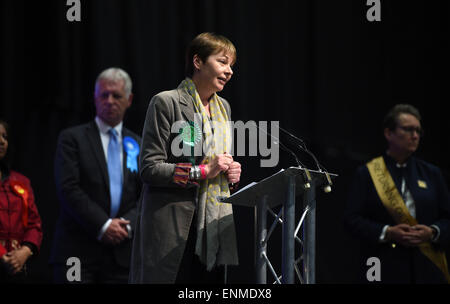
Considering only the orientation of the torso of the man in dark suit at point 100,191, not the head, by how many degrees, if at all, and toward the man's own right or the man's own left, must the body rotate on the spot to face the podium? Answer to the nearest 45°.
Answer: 0° — they already face it

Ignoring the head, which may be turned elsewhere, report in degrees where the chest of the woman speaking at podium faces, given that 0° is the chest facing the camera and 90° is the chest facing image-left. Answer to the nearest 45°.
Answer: approximately 315°

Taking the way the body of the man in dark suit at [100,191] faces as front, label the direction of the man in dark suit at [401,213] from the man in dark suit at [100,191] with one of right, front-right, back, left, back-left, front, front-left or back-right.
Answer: front-left

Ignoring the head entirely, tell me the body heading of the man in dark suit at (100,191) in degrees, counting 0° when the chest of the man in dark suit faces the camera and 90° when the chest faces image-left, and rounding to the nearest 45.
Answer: approximately 315°

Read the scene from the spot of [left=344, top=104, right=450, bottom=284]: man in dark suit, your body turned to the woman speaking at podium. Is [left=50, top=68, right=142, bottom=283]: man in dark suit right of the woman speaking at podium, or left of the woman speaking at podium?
right

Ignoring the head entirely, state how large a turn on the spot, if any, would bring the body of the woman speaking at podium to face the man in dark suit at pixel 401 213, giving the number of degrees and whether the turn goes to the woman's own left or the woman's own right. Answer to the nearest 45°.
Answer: approximately 90° to the woman's own left

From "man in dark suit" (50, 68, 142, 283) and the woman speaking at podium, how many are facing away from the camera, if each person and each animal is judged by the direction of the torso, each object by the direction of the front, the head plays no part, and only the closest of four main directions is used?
0
